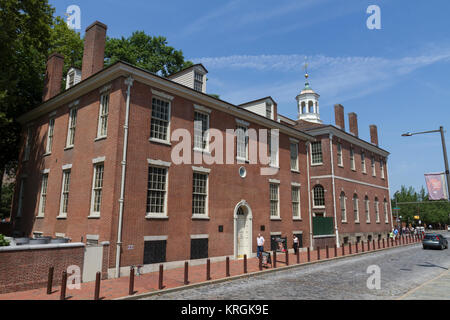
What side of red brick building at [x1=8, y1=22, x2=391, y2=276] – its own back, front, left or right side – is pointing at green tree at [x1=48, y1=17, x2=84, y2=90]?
back

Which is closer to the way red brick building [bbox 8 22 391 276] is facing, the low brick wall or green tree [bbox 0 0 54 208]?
the low brick wall

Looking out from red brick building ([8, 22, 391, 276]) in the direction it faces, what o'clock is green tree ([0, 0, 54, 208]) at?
The green tree is roughly at 5 o'clock from the red brick building.

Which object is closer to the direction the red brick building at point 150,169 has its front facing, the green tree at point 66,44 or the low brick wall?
the low brick wall

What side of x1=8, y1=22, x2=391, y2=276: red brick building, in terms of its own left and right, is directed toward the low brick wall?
right

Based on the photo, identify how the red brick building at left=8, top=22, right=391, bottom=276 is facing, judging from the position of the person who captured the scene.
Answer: facing the viewer and to the right of the viewer
